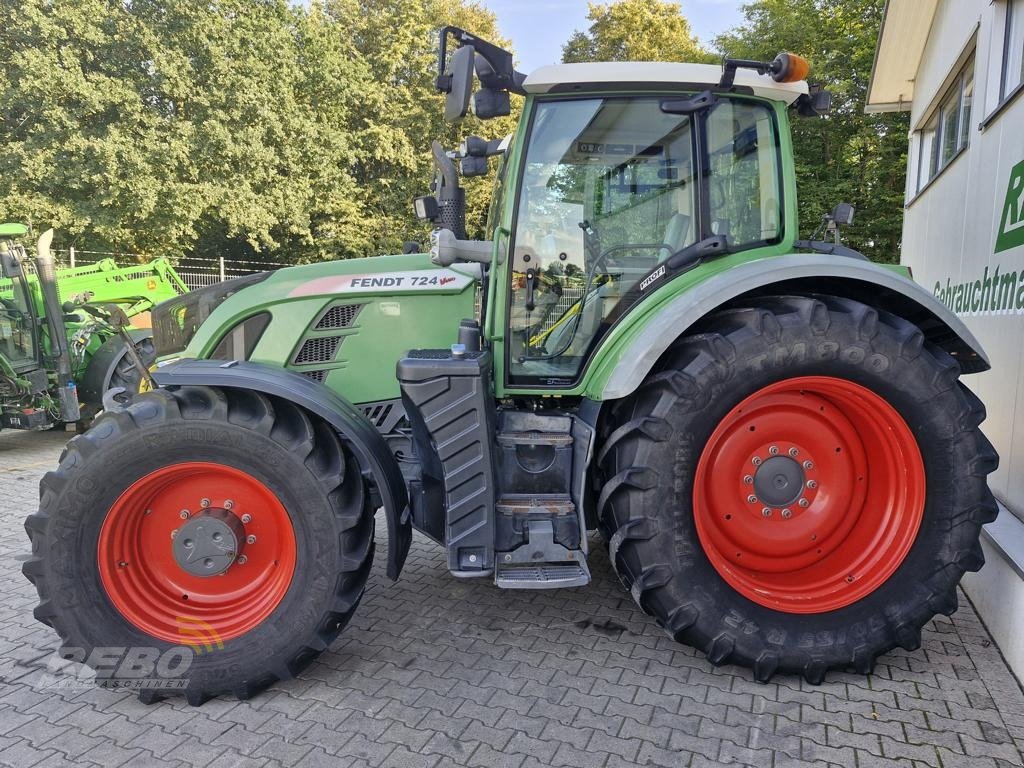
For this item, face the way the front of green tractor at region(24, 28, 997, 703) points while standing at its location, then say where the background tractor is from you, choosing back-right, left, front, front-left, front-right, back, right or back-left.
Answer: front-right

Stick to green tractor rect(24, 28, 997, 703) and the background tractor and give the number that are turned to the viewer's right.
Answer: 1

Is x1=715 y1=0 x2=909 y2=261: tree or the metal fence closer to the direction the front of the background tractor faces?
the tree

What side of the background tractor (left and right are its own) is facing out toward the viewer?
right

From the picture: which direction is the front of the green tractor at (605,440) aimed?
to the viewer's left

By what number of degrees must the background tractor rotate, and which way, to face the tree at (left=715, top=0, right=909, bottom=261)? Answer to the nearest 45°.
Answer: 0° — it already faces it

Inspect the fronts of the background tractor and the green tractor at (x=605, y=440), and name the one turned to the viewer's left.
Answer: the green tractor

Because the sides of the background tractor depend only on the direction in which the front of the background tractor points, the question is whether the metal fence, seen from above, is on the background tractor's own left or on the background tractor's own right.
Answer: on the background tractor's own left

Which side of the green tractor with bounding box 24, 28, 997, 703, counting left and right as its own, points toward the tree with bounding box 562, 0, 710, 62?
right
